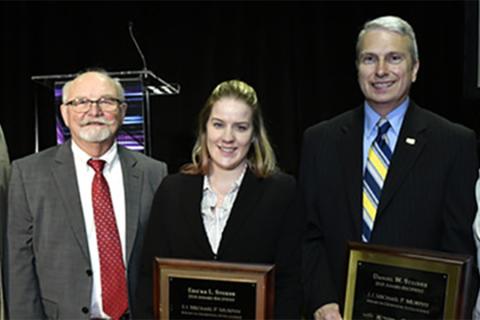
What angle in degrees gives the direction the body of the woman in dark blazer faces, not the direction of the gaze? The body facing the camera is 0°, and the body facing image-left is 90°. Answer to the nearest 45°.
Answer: approximately 0°

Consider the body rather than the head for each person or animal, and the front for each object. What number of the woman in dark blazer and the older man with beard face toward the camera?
2

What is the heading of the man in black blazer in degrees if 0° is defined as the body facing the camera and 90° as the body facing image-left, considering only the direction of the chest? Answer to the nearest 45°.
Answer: approximately 0°

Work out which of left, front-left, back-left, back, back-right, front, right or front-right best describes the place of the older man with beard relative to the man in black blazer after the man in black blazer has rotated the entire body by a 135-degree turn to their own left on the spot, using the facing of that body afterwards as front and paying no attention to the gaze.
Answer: back-left

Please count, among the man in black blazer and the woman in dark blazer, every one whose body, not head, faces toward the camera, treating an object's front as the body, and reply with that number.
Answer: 2
